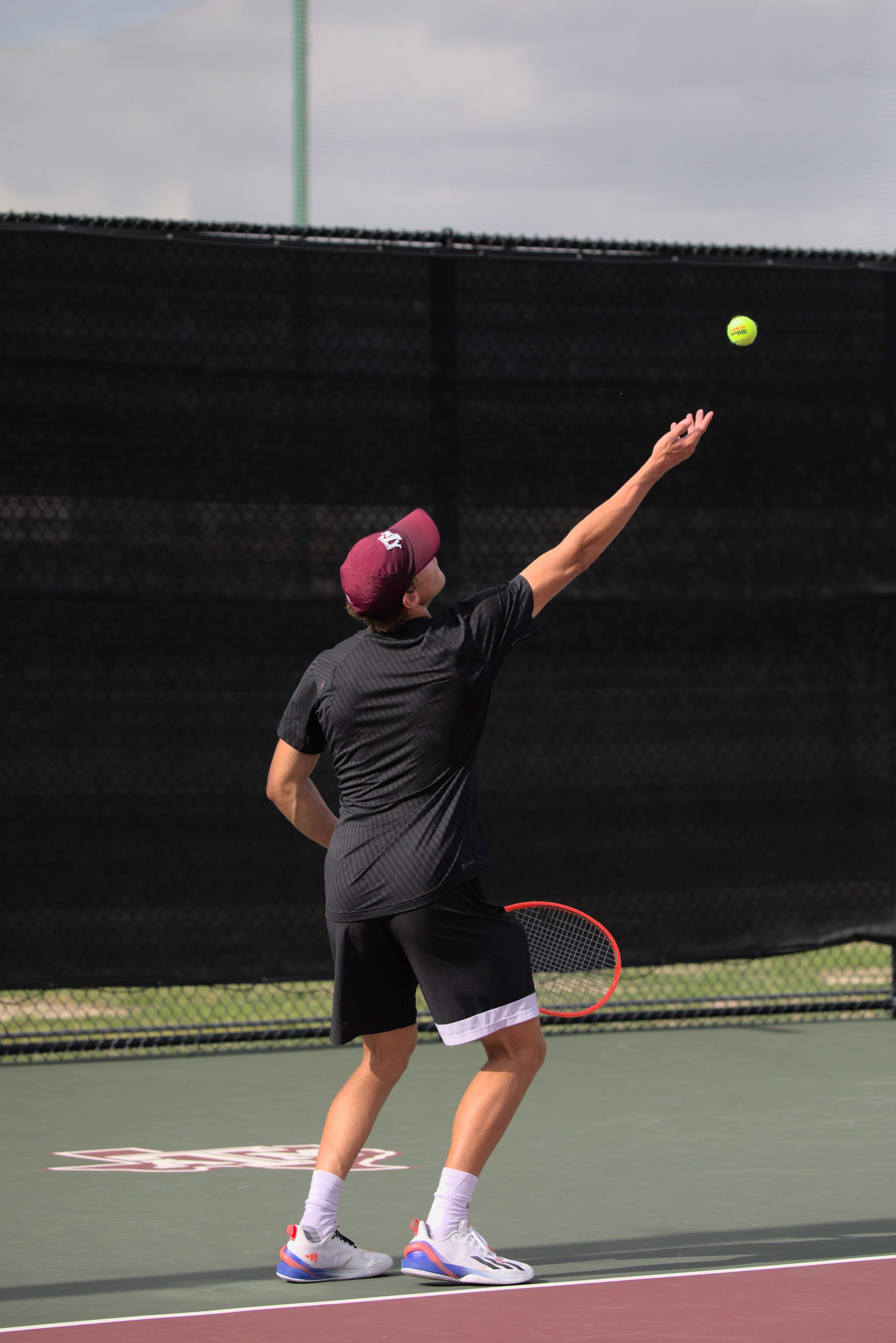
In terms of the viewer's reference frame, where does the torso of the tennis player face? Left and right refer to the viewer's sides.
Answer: facing away from the viewer and to the right of the viewer

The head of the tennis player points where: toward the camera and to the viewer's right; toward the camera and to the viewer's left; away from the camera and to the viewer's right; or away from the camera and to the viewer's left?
away from the camera and to the viewer's right
